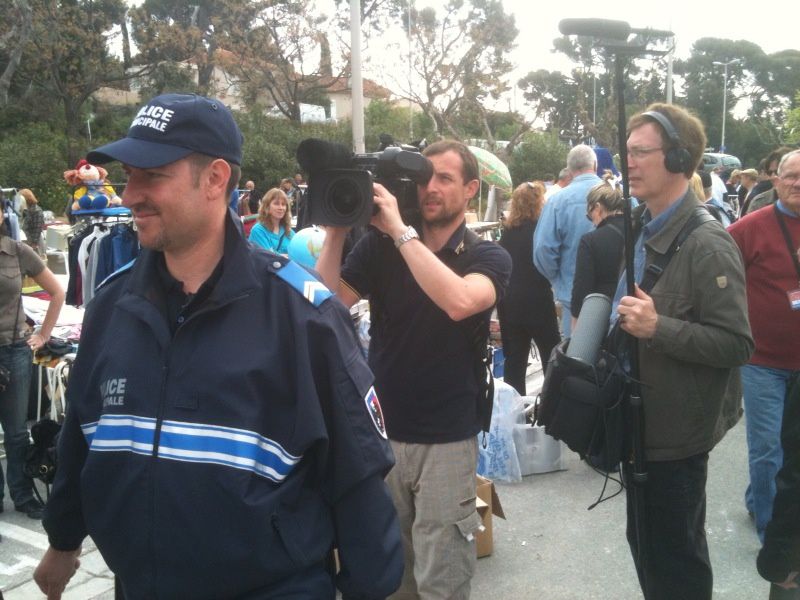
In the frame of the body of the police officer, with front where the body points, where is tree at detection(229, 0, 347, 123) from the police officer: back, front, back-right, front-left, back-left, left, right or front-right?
back-right

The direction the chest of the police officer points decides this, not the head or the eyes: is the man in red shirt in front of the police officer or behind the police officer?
behind

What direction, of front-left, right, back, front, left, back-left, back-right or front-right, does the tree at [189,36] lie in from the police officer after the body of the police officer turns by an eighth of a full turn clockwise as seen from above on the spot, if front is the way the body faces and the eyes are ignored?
right

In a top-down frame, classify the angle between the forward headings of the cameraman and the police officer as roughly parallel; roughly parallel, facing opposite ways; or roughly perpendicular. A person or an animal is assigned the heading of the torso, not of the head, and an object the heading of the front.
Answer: roughly parallel

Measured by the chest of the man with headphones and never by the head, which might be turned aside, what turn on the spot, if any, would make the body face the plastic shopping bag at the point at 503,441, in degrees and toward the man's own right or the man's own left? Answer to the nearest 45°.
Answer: approximately 45° to the man's own right

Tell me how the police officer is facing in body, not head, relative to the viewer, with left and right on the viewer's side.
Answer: facing the viewer and to the left of the viewer

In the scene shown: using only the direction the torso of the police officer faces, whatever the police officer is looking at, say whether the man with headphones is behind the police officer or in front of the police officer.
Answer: behind

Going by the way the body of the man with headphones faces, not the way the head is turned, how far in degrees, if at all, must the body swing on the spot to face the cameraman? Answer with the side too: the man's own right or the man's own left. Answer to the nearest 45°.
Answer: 0° — they already face them

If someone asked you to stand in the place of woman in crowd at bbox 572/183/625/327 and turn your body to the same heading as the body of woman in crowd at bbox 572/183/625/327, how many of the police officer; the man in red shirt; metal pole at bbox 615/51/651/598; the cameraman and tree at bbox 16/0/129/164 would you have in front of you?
1

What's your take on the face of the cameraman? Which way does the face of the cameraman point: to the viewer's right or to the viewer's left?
to the viewer's left

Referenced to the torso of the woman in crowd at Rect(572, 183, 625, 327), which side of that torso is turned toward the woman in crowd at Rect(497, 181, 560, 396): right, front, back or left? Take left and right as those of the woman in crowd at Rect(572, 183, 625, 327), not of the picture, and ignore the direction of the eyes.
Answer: front

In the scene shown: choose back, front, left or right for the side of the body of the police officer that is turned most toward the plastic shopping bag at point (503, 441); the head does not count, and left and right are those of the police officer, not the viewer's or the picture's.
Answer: back

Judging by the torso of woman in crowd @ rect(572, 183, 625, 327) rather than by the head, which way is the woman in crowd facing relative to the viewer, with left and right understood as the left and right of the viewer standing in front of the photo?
facing away from the viewer and to the left of the viewer

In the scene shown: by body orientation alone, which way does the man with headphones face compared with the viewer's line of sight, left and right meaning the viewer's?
facing to the left of the viewer

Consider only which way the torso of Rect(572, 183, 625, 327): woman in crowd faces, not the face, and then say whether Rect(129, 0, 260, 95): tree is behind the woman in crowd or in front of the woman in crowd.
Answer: in front

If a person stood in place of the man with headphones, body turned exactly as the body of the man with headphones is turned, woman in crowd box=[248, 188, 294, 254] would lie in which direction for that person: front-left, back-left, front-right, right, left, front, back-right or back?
front-right

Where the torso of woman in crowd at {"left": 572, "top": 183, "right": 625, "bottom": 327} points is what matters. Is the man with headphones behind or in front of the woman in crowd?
behind

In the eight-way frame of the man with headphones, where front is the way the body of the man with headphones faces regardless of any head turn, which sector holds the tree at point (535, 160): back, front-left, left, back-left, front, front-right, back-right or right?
right
